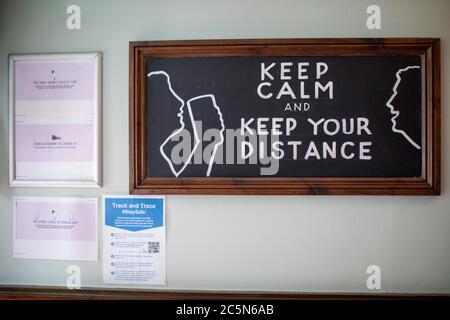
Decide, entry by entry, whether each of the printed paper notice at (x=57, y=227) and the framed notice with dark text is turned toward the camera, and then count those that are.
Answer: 2

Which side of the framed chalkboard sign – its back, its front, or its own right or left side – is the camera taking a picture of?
front

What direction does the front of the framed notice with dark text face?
toward the camera

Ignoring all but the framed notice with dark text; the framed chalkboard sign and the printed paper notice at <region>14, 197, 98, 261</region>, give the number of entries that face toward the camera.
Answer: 3
